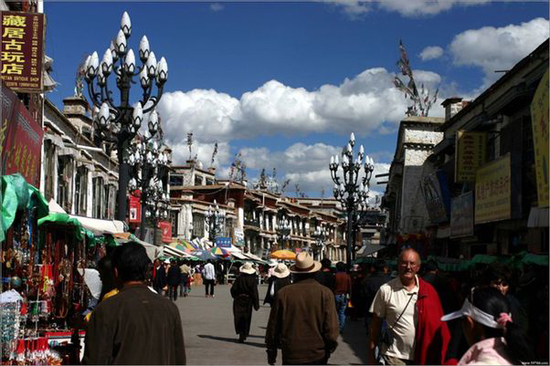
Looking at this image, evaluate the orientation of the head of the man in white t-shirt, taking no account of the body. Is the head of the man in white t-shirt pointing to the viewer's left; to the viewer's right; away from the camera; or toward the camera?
toward the camera

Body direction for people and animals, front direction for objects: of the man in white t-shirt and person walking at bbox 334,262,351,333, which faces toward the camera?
the man in white t-shirt

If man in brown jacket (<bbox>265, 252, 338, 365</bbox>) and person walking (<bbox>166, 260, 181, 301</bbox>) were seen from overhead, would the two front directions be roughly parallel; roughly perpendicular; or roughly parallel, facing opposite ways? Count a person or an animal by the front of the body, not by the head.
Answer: roughly parallel

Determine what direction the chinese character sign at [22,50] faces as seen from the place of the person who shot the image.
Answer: facing the viewer

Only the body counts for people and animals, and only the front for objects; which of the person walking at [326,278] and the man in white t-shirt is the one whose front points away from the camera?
the person walking

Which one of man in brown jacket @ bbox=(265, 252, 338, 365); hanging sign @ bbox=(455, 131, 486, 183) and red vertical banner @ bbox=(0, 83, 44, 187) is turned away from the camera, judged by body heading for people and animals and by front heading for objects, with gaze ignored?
the man in brown jacket

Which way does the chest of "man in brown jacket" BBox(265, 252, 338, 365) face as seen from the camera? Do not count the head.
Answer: away from the camera

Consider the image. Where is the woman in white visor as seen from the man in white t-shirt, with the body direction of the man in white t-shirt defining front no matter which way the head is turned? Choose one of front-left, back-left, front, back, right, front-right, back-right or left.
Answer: front

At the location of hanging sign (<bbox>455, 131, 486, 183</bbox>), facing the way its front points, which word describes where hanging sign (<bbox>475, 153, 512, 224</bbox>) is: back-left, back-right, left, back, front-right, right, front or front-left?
front

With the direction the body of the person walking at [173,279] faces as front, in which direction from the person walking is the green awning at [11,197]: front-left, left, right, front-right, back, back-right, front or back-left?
back

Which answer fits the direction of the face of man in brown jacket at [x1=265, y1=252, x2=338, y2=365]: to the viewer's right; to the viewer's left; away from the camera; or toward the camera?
away from the camera

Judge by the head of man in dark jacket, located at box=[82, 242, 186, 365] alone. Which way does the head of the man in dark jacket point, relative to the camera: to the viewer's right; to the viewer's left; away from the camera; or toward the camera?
away from the camera

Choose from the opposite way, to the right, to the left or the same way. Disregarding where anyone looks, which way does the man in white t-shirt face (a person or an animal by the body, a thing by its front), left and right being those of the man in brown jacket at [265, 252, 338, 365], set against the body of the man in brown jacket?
the opposite way
